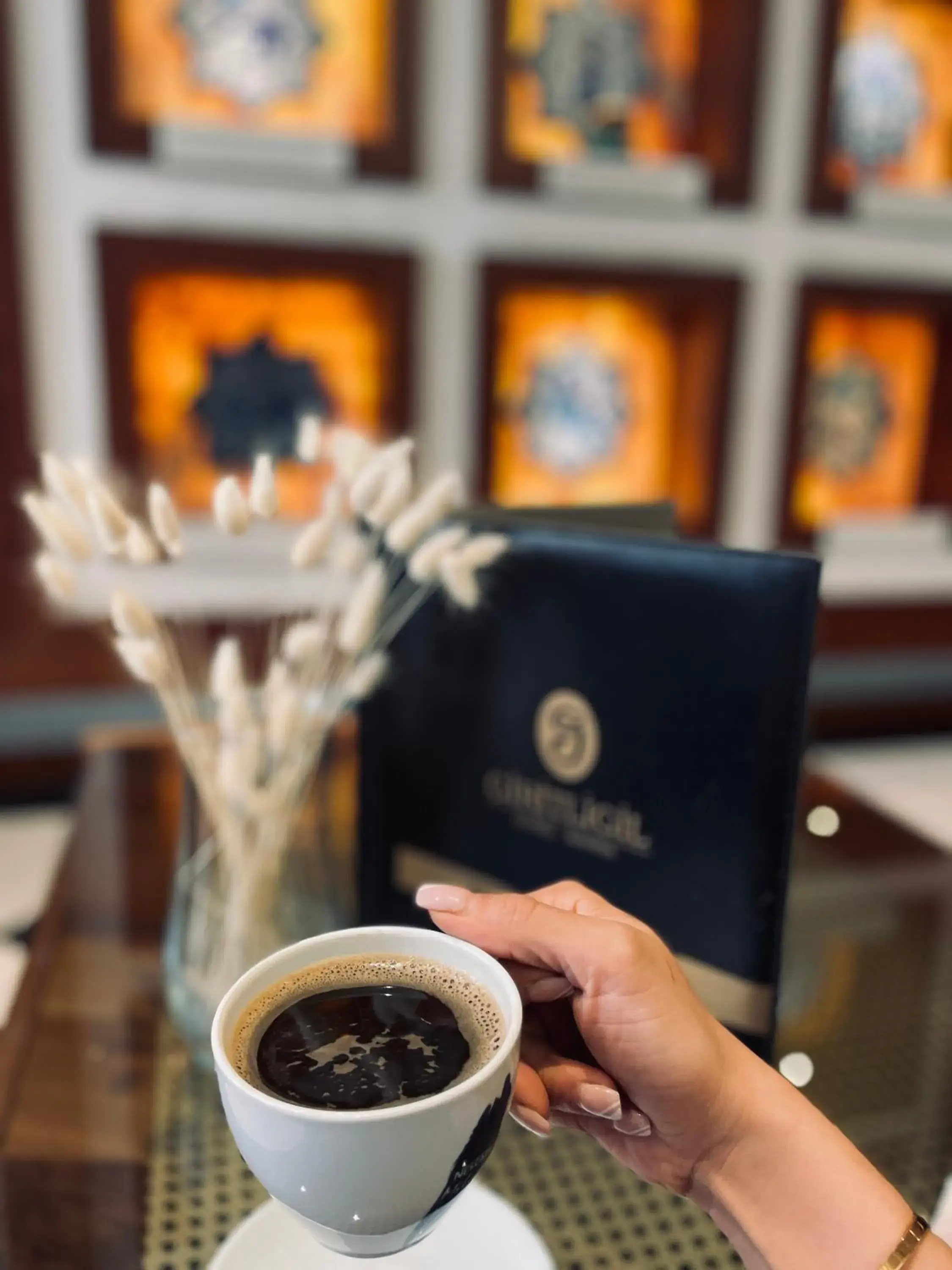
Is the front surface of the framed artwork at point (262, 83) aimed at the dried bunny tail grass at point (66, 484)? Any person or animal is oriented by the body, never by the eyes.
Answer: yes

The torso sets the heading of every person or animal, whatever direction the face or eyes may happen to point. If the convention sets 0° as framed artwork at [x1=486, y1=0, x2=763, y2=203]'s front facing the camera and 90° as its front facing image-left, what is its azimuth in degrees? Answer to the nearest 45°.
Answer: approximately 45°

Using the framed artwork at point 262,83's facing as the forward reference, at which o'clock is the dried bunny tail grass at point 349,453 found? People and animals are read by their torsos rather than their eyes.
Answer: The dried bunny tail grass is roughly at 12 o'clock from the framed artwork.

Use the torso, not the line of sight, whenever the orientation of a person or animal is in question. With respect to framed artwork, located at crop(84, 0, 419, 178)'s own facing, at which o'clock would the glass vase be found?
The glass vase is roughly at 12 o'clock from the framed artwork.

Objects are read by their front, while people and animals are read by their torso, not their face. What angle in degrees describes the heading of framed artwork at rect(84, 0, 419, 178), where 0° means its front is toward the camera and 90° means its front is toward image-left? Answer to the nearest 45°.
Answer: approximately 0°
